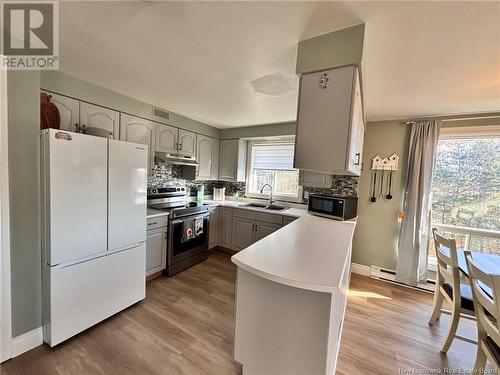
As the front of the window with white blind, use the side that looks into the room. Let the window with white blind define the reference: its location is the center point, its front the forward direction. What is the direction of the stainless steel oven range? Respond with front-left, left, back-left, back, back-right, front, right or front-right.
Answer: front-right

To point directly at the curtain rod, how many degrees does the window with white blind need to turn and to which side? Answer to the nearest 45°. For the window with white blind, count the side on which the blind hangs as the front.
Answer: approximately 45° to its left

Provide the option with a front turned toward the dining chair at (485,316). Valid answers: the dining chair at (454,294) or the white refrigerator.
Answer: the white refrigerator

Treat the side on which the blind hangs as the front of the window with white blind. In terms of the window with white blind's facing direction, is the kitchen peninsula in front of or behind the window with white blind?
in front

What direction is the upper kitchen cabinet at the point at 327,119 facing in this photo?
to the viewer's right

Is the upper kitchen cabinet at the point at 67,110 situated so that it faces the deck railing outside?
no

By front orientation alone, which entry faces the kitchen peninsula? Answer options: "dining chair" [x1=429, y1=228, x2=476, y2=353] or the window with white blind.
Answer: the window with white blind

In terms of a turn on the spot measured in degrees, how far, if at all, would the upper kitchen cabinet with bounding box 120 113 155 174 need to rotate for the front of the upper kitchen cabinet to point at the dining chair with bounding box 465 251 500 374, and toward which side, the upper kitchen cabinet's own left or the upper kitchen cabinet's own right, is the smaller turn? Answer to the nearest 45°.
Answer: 0° — it already faces it

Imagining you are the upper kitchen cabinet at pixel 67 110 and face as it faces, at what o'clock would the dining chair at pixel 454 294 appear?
The dining chair is roughly at 12 o'clock from the upper kitchen cabinet.

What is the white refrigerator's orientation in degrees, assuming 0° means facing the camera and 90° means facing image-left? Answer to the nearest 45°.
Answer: approximately 315°
